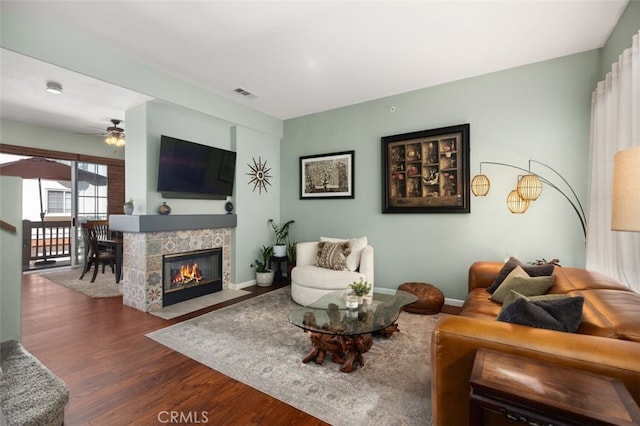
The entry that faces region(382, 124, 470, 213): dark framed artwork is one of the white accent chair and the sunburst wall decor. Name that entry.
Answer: the sunburst wall decor

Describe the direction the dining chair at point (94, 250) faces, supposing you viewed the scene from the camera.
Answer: facing away from the viewer and to the right of the viewer

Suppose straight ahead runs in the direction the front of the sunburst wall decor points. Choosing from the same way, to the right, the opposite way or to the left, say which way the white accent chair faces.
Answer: to the right

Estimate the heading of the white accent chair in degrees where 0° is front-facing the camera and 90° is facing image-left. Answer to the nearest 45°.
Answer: approximately 45°

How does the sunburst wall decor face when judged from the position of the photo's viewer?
facing the viewer and to the right of the viewer

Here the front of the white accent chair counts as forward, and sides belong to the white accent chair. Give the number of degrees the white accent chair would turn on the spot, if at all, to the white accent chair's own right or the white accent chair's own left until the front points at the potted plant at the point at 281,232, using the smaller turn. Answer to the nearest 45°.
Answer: approximately 90° to the white accent chair's own right

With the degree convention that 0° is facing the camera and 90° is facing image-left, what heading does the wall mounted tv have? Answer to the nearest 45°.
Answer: approximately 315°

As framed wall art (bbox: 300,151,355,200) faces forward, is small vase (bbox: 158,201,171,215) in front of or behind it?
in front

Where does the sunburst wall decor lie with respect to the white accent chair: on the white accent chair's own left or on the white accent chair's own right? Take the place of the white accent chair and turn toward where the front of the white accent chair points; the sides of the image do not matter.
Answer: on the white accent chair's own right
